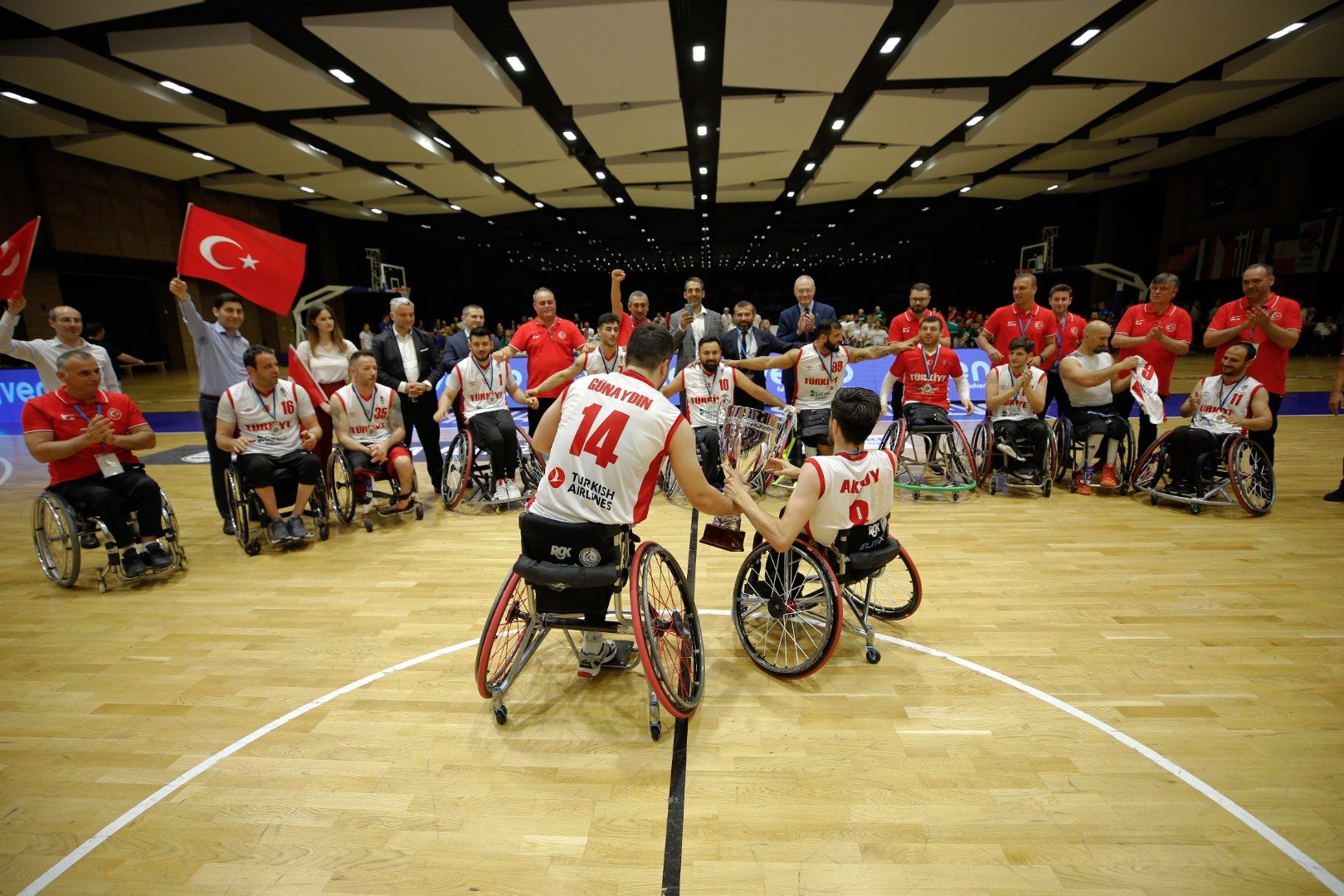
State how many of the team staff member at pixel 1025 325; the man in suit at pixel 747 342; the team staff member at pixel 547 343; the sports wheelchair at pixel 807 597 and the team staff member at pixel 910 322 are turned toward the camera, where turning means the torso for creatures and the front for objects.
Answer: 4

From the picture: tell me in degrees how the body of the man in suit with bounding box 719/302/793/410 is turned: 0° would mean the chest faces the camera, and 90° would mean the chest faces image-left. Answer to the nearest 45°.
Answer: approximately 0°

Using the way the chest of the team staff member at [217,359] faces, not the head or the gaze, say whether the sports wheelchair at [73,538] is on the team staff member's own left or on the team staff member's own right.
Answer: on the team staff member's own right

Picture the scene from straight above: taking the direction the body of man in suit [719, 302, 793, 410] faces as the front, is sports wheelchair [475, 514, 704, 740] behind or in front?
in front

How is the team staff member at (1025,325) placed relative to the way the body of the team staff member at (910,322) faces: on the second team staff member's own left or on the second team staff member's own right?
on the second team staff member's own left
